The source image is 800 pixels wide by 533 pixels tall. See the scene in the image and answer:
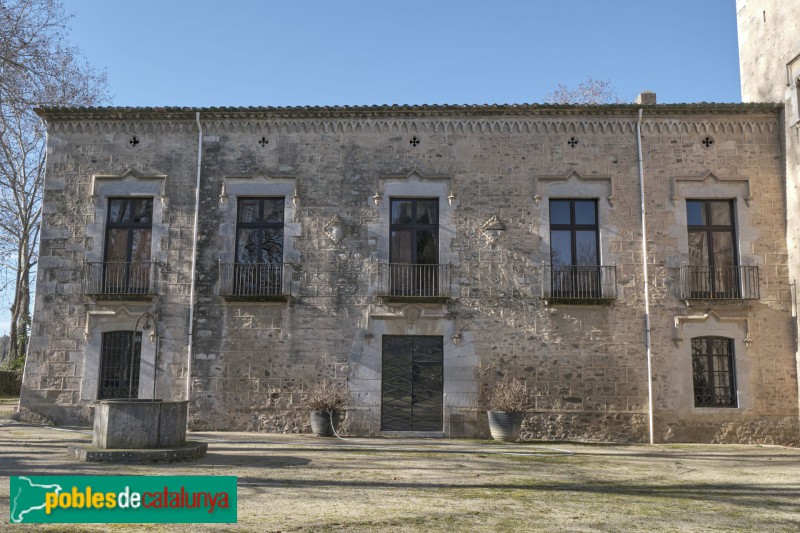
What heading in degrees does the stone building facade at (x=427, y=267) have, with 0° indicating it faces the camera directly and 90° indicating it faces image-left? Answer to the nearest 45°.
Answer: approximately 0°

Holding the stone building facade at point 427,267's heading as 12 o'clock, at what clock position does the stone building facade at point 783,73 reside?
the stone building facade at point 783,73 is roughly at 9 o'clock from the stone building facade at point 427,267.
